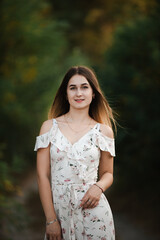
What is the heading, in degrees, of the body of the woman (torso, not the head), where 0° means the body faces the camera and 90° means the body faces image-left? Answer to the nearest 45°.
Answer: approximately 0°
